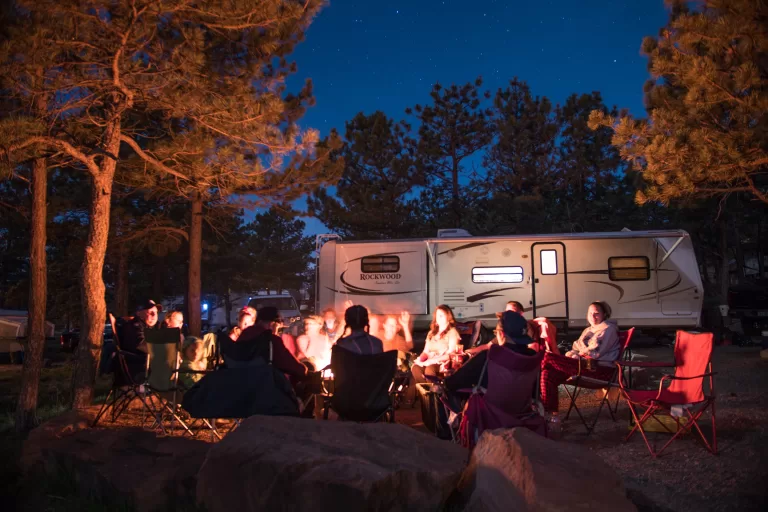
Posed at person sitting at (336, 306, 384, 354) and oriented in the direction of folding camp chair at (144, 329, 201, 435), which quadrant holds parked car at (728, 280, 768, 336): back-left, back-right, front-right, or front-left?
back-right

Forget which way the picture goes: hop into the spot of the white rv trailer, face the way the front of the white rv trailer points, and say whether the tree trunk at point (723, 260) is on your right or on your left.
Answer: on your left

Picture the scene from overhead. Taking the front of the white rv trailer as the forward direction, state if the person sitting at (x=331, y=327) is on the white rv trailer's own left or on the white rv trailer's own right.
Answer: on the white rv trailer's own right

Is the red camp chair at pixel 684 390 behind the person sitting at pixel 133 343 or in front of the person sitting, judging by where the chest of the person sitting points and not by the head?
in front

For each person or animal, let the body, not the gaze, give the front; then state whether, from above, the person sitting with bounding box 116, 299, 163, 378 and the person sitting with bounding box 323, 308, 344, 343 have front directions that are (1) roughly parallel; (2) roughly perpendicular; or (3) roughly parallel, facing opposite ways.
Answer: roughly perpendicular

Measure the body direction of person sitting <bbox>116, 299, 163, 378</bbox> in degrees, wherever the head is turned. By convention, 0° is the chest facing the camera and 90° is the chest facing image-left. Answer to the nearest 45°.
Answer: approximately 270°

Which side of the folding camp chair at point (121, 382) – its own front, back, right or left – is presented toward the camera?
right

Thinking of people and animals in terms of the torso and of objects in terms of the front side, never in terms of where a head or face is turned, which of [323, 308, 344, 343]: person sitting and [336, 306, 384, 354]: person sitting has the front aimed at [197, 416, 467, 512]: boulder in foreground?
[323, 308, 344, 343]: person sitting

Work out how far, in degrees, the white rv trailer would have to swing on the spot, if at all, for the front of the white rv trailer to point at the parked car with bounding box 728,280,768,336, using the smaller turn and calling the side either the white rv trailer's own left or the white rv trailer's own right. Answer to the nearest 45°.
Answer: approximately 45° to the white rv trailer's own left

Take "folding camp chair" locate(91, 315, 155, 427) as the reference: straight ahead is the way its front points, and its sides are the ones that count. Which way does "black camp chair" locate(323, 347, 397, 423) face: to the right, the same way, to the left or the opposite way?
to the left

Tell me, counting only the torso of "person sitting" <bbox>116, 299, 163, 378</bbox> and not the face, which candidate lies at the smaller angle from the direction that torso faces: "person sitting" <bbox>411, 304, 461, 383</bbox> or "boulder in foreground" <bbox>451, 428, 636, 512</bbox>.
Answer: the person sitting

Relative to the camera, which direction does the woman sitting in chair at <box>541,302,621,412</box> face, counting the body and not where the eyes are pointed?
to the viewer's left

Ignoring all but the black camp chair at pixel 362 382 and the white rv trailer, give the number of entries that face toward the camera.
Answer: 0

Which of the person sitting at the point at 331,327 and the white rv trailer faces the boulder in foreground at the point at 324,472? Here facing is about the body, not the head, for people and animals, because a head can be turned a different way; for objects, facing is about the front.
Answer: the person sitting

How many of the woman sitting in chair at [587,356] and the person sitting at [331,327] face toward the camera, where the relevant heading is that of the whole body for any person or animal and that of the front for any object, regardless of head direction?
1

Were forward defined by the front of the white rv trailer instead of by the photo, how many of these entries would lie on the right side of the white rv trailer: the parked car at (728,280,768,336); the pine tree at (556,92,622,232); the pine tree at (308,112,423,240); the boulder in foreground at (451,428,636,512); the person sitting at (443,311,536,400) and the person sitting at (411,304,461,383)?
3

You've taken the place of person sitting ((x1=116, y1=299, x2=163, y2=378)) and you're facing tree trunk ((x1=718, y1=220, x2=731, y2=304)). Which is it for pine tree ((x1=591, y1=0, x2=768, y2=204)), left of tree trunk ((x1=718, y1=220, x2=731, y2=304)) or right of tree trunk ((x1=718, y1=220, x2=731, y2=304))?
right

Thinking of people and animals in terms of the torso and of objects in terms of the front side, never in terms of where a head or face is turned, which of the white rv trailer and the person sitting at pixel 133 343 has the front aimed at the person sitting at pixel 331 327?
the person sitting at pixel 133 343
